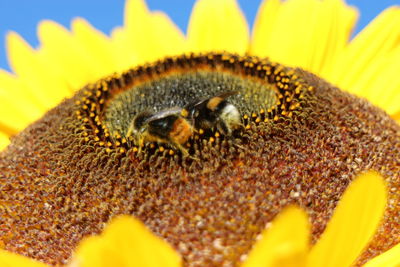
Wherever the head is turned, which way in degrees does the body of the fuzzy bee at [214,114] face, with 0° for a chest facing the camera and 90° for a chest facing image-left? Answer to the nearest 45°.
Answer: approximately 90°

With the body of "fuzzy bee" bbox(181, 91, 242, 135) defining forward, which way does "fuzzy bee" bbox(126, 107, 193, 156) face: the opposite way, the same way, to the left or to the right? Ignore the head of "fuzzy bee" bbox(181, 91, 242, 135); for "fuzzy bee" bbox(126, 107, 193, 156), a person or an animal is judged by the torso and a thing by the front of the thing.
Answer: the same way

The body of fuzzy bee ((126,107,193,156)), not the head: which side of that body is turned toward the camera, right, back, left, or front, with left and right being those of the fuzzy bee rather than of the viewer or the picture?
left

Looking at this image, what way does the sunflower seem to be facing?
toward the camera

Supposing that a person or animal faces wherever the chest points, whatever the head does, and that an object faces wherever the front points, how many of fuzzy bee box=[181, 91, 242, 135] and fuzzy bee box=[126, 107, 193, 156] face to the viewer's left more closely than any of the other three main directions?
2
